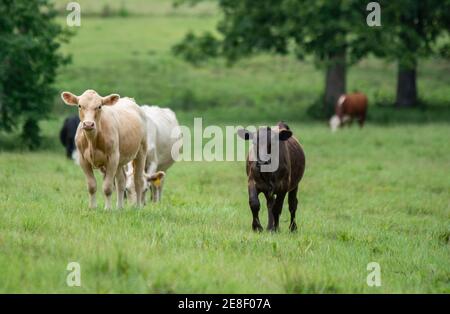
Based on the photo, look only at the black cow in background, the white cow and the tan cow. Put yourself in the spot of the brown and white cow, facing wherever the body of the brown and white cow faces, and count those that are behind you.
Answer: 0

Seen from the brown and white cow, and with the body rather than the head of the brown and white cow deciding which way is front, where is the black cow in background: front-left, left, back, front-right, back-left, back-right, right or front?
front

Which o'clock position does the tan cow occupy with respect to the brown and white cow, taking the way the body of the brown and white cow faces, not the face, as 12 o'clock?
The tan cow is roughly at 11 o'clock from the brown and white cow.

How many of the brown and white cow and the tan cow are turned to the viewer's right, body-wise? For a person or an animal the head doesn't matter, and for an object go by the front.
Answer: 0

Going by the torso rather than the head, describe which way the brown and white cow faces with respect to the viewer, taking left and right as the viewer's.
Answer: facing the viewer and to the left of the viewer

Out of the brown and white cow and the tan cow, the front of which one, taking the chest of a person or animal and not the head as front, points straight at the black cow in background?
the brown and white cow

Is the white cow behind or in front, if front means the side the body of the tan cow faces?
behind

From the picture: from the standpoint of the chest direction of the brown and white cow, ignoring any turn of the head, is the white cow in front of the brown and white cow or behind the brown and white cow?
in front

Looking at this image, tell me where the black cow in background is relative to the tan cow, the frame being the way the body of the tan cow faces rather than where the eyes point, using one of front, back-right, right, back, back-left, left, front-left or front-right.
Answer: back-right

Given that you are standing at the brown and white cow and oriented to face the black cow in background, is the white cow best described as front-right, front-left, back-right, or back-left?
front-left

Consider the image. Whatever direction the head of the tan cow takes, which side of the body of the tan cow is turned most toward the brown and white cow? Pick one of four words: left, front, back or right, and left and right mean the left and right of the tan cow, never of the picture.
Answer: back
